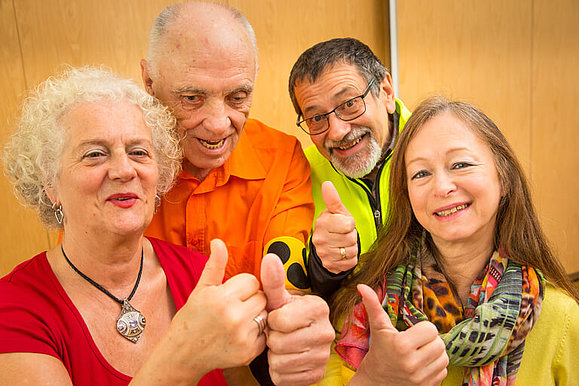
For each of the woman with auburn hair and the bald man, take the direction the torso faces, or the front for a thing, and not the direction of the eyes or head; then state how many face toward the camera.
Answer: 2

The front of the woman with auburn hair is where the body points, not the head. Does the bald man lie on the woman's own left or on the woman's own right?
on the woman's own right

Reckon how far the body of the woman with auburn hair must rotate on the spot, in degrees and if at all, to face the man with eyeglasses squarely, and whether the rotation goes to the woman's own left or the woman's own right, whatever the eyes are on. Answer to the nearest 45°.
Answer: approximately 135° to the woman's own right

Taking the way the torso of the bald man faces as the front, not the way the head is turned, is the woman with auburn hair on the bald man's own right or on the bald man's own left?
on the bald man's own left
